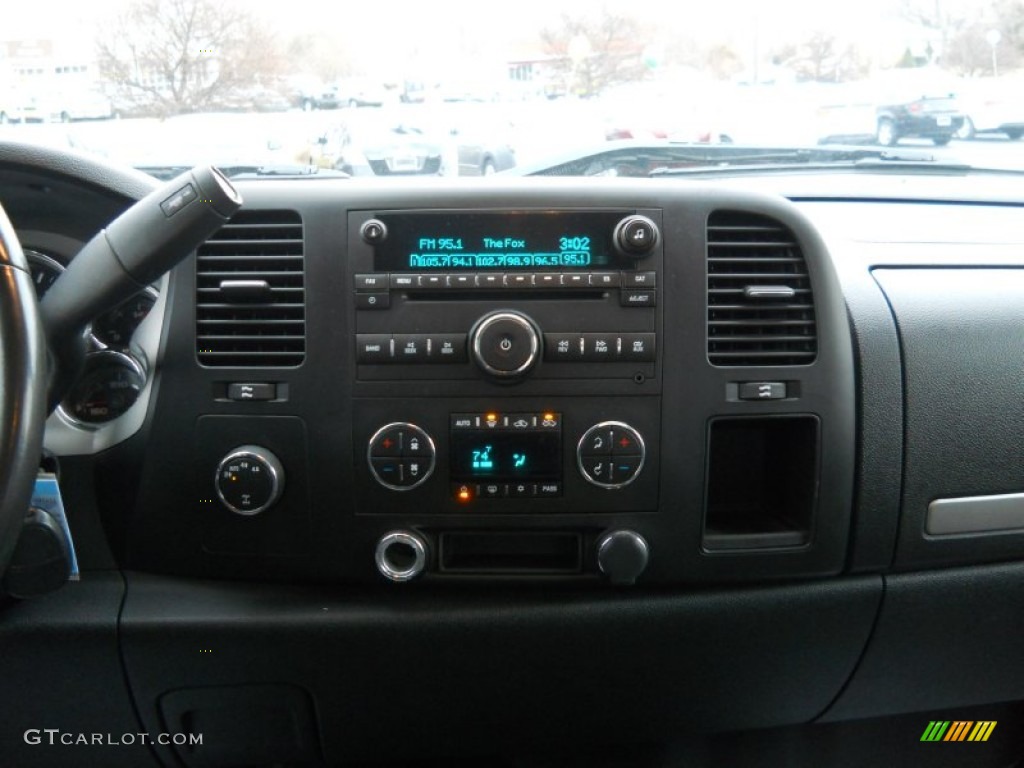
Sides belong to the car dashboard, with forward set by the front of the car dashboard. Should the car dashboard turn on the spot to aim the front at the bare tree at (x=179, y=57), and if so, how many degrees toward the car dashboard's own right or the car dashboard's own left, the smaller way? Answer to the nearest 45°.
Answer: approximately 135° to the car dashboard's own right

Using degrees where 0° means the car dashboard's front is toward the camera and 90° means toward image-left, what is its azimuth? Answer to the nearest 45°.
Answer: approximately 0°

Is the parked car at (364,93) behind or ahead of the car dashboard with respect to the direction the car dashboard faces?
behind

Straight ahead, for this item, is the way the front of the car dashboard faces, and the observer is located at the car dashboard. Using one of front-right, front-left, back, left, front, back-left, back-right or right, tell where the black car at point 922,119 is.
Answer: back-left

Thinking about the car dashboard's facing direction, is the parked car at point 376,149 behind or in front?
behind
